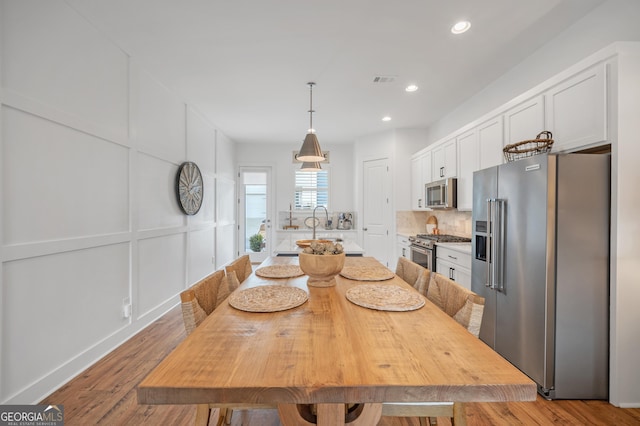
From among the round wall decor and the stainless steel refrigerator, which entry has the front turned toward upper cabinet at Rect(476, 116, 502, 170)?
the round wall decor

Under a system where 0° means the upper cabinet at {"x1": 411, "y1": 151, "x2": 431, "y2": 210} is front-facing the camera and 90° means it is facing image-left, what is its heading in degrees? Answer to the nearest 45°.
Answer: approximately 45°

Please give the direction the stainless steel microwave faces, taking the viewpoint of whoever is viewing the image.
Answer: facing the viewer and to the left of the viewer

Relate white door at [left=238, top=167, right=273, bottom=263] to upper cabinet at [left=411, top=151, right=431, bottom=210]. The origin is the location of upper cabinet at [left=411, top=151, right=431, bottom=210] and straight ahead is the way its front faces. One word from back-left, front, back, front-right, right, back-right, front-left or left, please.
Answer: front-right

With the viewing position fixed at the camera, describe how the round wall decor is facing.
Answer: facing the viewer and to the right of the viewer

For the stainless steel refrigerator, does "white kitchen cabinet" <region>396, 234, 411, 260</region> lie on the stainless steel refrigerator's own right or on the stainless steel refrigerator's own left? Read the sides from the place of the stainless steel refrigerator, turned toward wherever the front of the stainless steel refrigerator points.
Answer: on the stainless steel refrigerator's own right

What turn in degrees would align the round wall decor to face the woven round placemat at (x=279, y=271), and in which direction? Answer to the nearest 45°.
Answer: approximately 45° to its right

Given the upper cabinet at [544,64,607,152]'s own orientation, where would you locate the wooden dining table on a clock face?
The wooden dining table is roughly at 11 o'clock from the upper cabinet.

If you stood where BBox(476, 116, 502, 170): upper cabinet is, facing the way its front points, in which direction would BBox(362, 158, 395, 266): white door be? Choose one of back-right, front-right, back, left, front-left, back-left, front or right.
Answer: right

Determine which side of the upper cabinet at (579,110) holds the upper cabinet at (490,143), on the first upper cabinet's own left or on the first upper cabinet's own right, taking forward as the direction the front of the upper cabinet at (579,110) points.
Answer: on the first upper cabinet's own right

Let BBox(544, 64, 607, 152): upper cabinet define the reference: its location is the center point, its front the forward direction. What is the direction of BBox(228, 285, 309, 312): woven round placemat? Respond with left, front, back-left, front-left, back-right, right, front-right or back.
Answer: front

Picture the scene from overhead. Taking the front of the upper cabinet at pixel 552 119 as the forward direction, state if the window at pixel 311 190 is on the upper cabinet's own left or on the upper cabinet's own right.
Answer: on the upper cabinet's own right

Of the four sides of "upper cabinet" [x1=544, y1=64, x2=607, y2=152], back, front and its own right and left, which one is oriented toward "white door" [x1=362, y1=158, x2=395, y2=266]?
right
